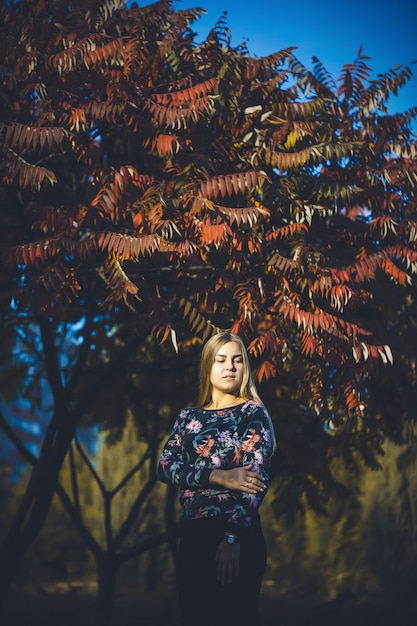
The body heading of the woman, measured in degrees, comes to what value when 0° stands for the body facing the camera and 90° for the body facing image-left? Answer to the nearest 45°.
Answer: approximately 0°

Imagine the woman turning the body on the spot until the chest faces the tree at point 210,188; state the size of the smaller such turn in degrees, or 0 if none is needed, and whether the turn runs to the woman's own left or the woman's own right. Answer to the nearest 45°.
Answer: approximately 180°
